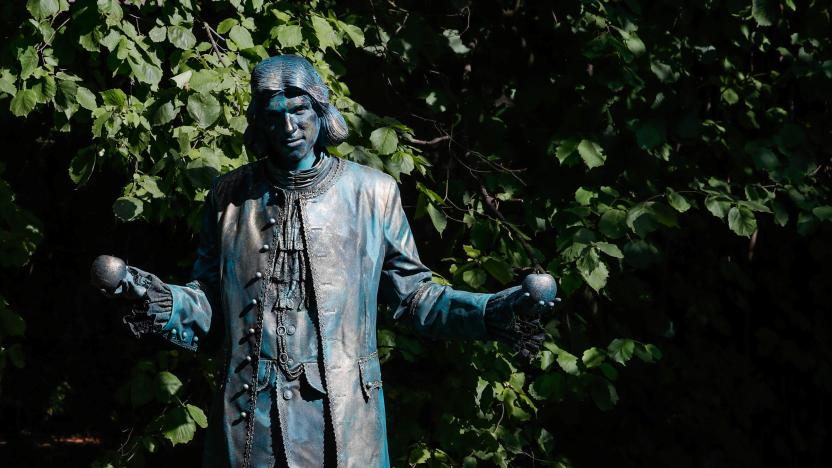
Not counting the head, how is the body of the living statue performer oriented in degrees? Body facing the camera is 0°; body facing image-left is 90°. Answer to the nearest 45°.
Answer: approximately 0°
